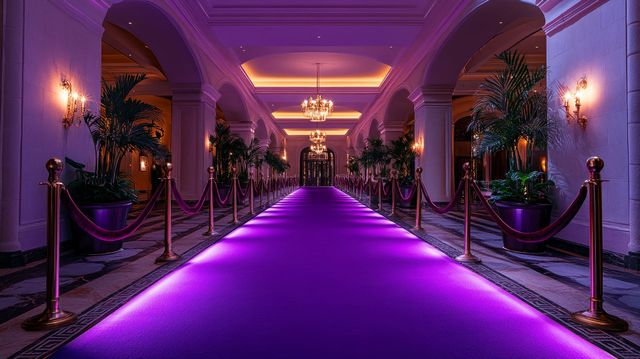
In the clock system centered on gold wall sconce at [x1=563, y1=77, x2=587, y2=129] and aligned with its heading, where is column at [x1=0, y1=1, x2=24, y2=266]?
The column is roughly at 12 o'clock from the gold wall sconce.

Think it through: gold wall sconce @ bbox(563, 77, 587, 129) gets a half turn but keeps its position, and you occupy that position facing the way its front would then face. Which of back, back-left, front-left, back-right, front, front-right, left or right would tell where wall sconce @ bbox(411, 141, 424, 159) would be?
left

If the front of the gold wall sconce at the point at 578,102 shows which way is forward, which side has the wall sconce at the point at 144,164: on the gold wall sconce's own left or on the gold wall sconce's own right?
on the gold wall sconce's own right

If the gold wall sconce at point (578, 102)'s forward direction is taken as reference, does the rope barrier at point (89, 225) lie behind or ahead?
ahead

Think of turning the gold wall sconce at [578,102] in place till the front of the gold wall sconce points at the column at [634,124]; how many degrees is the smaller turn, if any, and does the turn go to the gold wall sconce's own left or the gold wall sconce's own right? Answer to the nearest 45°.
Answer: approximately 90° to the gold wall sconce's own left

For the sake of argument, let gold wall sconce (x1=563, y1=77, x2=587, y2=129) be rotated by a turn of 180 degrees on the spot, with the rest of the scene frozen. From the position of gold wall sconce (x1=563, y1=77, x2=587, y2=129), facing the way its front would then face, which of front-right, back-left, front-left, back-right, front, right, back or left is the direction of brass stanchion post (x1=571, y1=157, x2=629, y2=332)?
back-right

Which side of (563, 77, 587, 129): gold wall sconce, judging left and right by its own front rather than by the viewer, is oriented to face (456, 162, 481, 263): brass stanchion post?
front

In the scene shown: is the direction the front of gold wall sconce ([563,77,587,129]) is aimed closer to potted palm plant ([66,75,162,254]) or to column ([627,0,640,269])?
the potted palm plant

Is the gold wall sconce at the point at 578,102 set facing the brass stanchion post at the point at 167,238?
yes

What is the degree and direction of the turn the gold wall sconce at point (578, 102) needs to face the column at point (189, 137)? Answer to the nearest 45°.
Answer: approximately 45° to its right

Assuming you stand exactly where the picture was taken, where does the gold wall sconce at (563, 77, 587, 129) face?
facing the viewer and to the left of the viewer

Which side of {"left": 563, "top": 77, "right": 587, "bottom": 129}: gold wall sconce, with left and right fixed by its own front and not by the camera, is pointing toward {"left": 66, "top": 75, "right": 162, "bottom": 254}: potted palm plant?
front

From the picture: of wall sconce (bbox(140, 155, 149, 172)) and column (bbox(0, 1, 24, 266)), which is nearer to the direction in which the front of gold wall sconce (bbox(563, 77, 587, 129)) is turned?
the column

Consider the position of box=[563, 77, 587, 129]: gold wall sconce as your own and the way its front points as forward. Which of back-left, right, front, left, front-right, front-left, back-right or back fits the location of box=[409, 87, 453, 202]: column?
right

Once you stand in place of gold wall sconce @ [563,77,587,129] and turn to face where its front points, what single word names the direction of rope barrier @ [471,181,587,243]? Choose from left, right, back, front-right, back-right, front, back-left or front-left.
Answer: front-left
